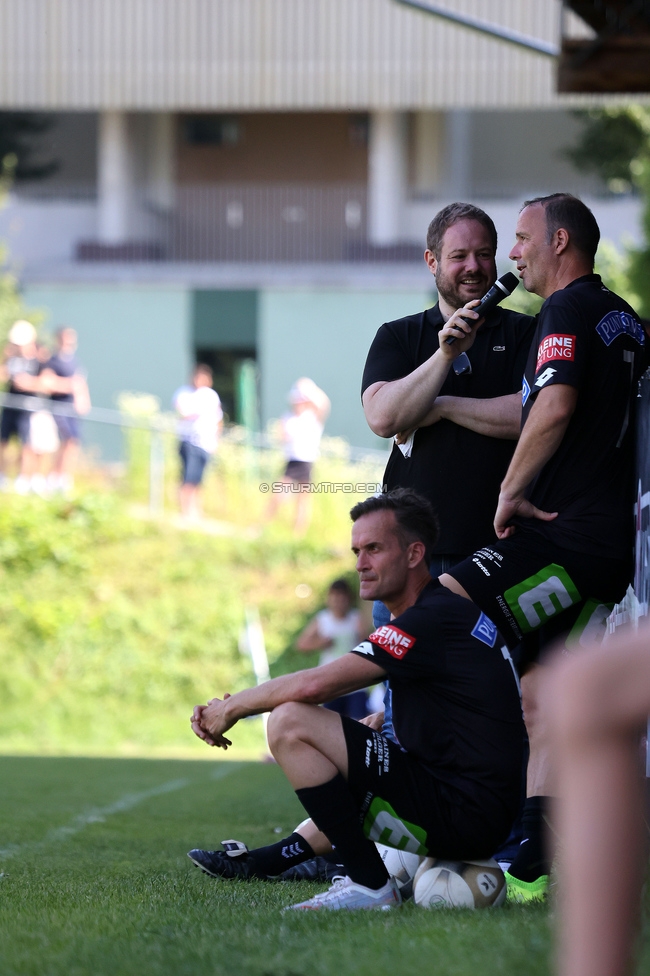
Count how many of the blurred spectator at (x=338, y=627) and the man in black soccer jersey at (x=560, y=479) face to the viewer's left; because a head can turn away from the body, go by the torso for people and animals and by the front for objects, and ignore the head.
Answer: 1

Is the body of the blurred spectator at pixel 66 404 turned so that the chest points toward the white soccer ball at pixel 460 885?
yes

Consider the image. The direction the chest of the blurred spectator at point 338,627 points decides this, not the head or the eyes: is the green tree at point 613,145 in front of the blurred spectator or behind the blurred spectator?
behind

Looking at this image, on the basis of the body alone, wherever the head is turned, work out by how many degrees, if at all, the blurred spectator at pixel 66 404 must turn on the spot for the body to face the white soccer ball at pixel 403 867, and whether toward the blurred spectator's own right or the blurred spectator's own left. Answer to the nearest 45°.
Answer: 0° — they already face it

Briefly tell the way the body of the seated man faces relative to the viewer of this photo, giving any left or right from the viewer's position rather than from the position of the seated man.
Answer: facing to the left of the viewer

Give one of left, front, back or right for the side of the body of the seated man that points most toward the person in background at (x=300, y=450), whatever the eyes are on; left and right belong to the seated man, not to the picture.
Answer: right

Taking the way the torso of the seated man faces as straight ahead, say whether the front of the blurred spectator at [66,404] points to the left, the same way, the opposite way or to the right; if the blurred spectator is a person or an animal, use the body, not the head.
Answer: to the left
